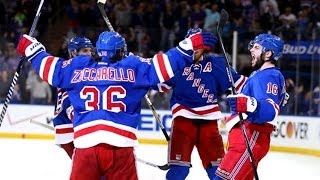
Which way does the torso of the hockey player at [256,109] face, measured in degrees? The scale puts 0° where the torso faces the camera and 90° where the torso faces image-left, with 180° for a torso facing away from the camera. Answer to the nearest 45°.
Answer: approximately 90°

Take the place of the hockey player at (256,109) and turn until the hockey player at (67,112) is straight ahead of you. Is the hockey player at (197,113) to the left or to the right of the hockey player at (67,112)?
right

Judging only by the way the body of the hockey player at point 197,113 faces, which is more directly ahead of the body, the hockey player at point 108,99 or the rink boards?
the hockey player

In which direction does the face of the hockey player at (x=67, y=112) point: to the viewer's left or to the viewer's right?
to the viewer's right

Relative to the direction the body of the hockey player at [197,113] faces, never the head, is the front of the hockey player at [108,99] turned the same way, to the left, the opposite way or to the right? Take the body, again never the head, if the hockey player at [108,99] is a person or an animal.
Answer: the opposite way

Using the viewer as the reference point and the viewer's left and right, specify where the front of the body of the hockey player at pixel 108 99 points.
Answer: facing away from the viewer

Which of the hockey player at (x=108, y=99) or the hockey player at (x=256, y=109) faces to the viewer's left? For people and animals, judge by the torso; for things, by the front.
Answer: the hockey player at (x=256, y=109)

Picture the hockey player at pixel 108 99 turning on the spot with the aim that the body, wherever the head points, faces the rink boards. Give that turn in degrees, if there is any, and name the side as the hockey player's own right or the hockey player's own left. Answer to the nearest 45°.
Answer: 0° — they already face it
